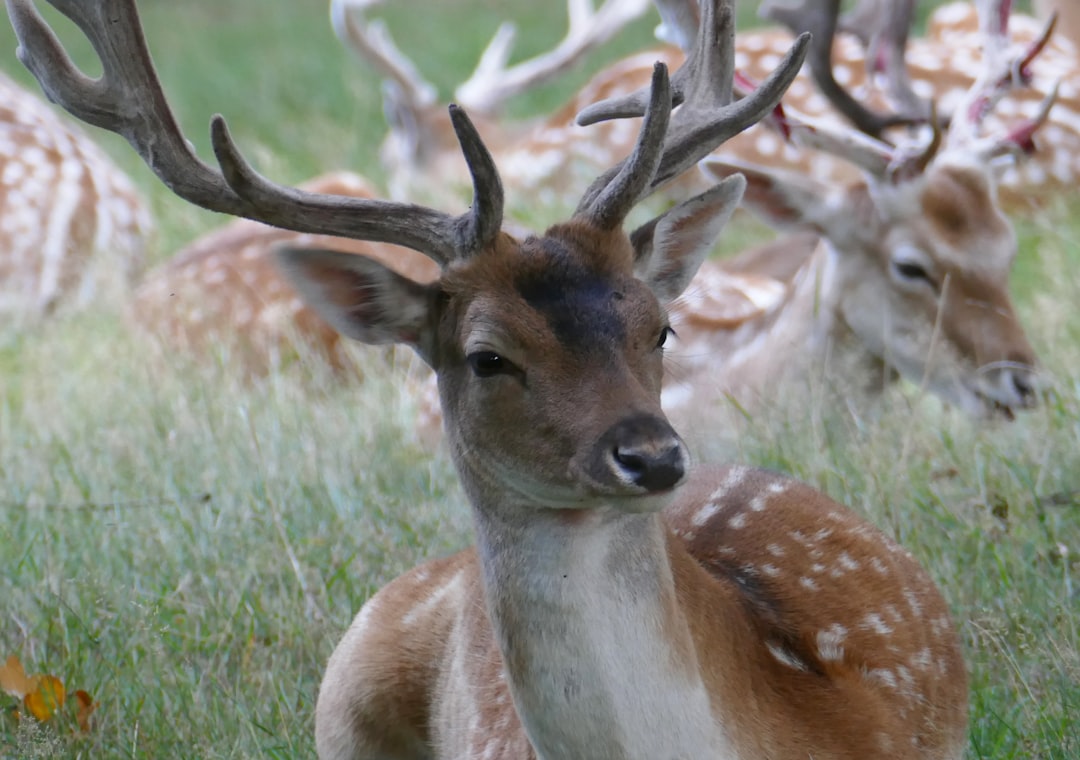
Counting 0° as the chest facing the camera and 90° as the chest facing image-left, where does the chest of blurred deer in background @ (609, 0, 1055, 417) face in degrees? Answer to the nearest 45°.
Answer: approximately 315°

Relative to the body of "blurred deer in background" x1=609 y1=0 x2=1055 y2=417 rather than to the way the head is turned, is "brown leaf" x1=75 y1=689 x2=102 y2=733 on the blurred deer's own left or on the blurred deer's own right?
on the blurred deer's own right

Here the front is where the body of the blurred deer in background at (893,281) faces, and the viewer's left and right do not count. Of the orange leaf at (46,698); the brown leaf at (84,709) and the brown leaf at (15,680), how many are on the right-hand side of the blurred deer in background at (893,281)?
3

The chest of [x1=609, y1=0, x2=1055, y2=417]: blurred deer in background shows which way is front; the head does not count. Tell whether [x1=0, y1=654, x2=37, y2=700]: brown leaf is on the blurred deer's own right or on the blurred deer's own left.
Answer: on the blurred deer's own right
